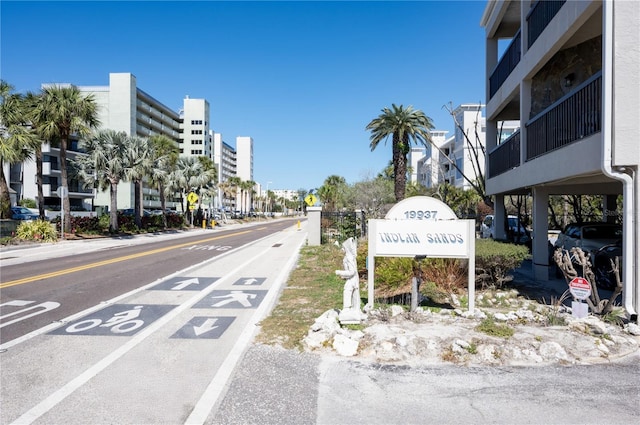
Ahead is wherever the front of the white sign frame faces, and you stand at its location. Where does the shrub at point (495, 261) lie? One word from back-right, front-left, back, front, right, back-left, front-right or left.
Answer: back-left

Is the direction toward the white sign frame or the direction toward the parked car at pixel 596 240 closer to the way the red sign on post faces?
the white sign frame

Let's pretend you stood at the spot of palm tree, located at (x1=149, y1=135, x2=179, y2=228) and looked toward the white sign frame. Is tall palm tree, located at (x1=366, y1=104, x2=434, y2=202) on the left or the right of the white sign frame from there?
left

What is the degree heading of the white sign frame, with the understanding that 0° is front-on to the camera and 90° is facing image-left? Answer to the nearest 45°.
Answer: approximately 0°

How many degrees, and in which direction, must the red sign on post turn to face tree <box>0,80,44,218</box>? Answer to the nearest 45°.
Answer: approximately 90° to its right

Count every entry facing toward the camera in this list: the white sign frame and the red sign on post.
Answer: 2

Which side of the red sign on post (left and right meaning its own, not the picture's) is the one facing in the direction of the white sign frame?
right

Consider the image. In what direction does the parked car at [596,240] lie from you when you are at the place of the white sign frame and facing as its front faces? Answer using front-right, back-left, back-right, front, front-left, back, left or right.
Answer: back-left
